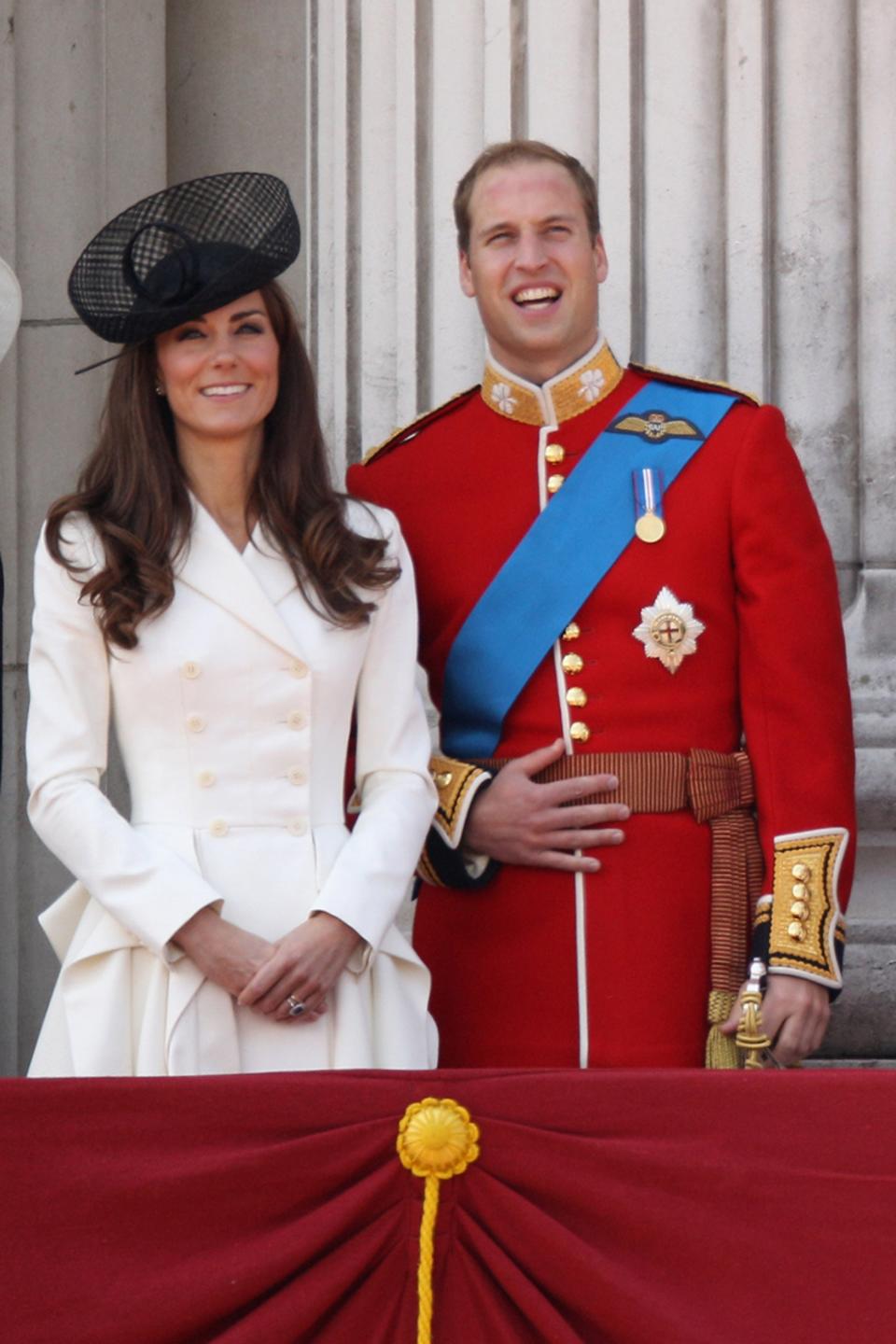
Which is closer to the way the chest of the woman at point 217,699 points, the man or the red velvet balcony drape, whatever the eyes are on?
the red velvet balcony drape

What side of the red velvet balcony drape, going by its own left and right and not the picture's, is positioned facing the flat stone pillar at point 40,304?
back

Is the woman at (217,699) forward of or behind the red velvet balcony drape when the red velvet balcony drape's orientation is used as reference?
behind

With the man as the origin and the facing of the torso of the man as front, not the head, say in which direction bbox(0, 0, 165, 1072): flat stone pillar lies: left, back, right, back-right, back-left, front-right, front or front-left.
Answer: back-right

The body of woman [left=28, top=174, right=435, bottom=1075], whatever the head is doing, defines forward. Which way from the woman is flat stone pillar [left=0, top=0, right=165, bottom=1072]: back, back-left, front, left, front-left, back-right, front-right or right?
back

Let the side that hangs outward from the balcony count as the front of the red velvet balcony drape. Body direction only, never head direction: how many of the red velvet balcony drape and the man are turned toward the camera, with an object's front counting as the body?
2

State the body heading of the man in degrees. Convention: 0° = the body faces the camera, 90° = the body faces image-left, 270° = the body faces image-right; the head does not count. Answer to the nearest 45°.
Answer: approximately 0°

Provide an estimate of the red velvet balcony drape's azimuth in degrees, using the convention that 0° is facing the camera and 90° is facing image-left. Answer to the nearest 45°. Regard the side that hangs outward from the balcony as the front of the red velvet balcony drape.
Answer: approximately 0°

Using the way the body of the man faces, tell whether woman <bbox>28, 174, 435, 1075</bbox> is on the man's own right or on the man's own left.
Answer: on the man's own right
